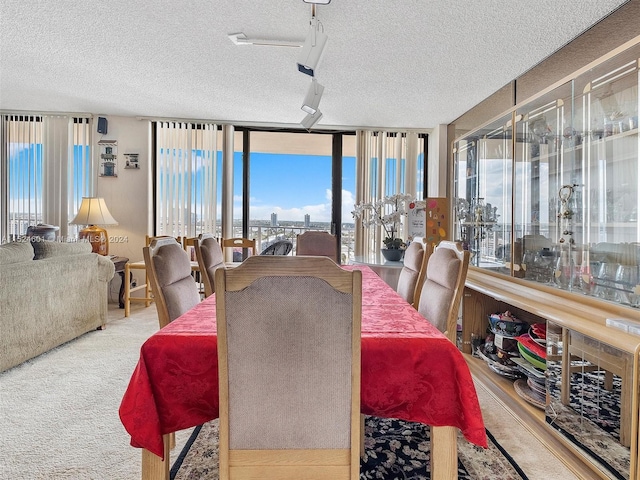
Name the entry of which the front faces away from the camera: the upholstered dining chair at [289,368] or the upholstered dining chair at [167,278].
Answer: the upholstered dining chair at [289,368]

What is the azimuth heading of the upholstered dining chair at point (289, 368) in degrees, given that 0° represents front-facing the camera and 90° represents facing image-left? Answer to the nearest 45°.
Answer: approximately 180°

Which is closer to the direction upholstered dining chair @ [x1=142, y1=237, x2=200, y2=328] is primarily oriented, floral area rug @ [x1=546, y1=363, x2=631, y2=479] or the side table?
the floral area rug

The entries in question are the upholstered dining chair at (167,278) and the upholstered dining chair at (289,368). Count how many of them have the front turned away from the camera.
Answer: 1

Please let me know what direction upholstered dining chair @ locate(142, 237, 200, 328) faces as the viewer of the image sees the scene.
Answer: facing the viewer and to the right of the viewer

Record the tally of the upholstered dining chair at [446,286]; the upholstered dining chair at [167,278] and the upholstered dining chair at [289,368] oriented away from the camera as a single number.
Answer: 1

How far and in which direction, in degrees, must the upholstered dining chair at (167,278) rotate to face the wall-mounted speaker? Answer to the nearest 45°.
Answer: approximately 135° to its left
